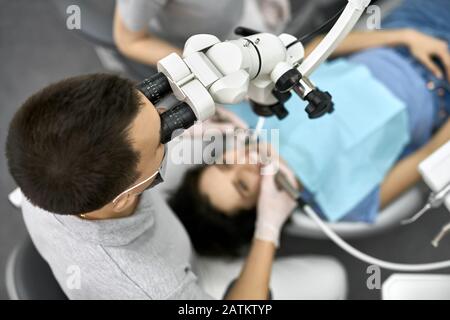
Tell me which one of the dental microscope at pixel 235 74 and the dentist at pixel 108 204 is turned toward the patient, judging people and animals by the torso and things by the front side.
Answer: the dentist

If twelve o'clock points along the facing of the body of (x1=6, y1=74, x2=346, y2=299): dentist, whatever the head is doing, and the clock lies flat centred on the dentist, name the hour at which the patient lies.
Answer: The patient is roughly at 12 o'clock from the dentist.

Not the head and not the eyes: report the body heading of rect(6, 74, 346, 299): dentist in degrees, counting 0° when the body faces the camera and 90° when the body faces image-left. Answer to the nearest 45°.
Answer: approximately 225°

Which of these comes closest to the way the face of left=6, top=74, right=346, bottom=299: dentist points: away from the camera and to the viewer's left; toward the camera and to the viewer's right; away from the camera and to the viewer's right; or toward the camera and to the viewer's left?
away from the camera and to the viewer's right
